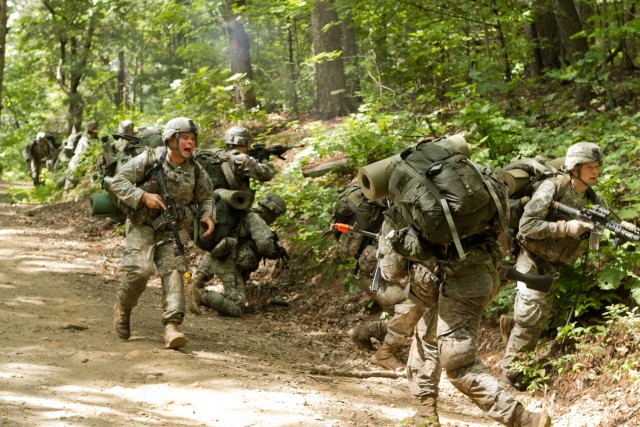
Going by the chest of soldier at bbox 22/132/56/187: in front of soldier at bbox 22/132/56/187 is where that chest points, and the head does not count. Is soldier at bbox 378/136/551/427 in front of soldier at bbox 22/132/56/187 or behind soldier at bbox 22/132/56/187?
in front

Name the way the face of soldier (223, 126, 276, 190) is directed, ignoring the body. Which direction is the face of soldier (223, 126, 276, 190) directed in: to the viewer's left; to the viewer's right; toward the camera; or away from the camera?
to the viewer's right

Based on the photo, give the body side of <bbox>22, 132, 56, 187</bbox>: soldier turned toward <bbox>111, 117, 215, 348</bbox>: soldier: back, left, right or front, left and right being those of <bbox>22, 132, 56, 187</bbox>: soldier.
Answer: front

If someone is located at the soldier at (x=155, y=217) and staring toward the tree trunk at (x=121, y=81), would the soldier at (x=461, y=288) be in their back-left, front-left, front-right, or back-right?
back-right

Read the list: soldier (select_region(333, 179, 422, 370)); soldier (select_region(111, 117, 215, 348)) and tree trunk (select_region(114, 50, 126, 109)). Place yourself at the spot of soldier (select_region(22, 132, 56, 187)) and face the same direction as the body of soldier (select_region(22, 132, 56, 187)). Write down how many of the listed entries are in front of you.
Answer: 2

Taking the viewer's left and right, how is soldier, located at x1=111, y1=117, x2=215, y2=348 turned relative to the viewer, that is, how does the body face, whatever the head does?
facing the viewer and to the right of the viewer

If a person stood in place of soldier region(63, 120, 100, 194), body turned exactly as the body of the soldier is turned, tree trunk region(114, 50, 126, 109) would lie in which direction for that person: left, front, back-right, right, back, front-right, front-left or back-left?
left

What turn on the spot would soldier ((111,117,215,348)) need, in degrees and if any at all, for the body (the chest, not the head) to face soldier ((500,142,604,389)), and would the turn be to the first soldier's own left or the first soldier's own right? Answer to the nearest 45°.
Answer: approximately 45° to the first soldier's own left

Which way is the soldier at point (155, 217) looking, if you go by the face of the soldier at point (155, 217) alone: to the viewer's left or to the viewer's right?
to the viewer's right

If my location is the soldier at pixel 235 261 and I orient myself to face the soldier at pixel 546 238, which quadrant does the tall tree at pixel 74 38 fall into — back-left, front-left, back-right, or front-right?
back-left
